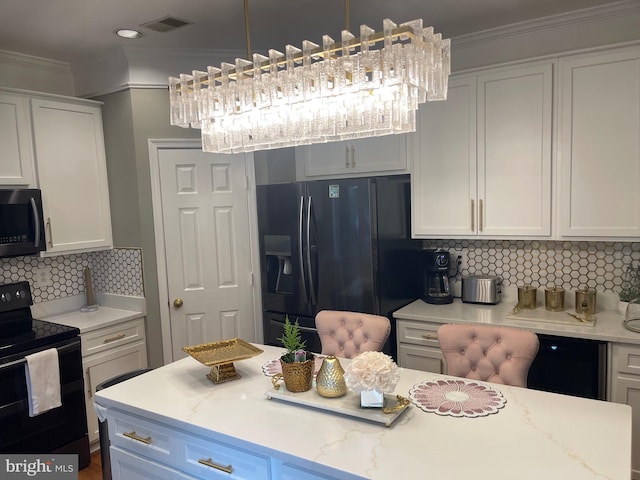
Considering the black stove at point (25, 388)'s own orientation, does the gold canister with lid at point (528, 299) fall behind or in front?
in front

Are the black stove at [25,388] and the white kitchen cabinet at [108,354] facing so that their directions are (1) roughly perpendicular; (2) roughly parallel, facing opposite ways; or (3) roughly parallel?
roughly parallel

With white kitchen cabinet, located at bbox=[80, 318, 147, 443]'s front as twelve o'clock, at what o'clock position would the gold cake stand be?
The gold cake stand is roughly at 1 o'clock from the white kitchen cabinet.

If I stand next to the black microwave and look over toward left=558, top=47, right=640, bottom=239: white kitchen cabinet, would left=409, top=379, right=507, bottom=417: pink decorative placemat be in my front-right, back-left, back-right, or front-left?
front-right

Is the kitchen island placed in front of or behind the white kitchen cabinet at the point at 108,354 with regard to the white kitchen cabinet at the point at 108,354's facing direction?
in front

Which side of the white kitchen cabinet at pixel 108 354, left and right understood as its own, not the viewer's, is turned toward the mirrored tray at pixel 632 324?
front

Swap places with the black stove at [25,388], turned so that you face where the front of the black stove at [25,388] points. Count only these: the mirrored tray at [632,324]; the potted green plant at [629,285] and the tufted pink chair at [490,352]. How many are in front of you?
3

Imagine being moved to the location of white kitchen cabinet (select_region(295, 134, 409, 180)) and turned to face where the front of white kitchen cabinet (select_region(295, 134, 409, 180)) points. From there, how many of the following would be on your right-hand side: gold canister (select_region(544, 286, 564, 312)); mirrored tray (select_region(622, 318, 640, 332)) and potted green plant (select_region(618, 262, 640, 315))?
0

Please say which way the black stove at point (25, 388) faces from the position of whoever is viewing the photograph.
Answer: facing the viewer and to the right of the viewer

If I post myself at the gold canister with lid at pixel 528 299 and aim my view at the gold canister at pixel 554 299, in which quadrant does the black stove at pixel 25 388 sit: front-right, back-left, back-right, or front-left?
back-right

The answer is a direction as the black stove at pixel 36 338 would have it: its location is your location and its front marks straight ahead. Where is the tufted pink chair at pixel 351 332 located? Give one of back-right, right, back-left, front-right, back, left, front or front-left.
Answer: front

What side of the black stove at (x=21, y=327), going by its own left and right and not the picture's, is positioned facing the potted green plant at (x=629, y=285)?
front

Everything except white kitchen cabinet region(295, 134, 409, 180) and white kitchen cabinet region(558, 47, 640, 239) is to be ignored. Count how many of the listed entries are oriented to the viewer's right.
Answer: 0

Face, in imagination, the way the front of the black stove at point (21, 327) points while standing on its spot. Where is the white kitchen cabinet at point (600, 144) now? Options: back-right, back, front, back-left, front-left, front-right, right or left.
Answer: front

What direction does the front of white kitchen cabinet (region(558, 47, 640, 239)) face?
toward the camera
